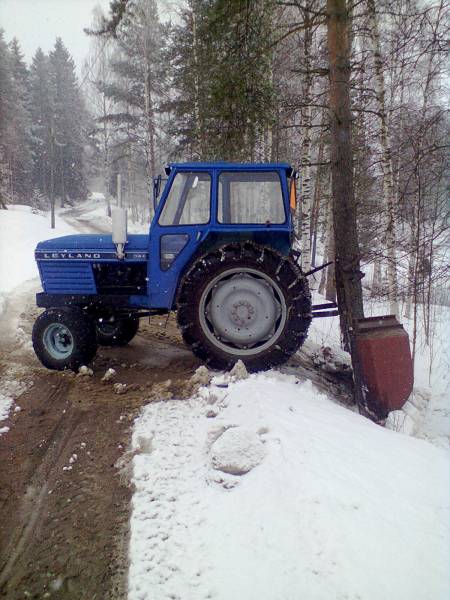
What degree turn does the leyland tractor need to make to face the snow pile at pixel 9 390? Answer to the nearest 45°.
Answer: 0° — it already faces it

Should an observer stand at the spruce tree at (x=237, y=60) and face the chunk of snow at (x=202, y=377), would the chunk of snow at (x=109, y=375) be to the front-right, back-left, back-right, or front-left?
front-right

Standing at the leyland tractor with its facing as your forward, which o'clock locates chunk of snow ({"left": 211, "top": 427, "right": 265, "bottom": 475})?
The chunk of snow is roughly at 9 o'clock from the leyland tractor.

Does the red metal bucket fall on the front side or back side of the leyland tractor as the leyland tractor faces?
on the back side

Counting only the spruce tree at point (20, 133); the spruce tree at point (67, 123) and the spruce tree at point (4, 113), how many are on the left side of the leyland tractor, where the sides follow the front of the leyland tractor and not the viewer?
0

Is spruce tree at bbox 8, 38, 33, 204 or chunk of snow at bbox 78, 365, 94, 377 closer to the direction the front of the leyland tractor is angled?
the chunk of snow

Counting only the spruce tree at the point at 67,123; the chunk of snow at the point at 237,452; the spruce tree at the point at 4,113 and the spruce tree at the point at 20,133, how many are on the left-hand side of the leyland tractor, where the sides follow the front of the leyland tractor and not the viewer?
1

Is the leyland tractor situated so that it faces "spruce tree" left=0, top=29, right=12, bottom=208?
no

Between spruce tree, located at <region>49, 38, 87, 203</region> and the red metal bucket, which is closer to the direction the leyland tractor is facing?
the spruce tree

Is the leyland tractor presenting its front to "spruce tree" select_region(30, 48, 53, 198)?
no

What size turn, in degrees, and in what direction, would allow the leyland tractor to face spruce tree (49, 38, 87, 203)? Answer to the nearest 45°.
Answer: approximately 90° to its right

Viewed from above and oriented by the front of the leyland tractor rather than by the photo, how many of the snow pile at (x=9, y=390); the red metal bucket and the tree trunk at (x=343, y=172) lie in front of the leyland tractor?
1

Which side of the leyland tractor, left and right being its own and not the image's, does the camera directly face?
left

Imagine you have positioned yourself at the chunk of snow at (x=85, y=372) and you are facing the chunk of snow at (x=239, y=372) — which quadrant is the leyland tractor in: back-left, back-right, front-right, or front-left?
front-left
